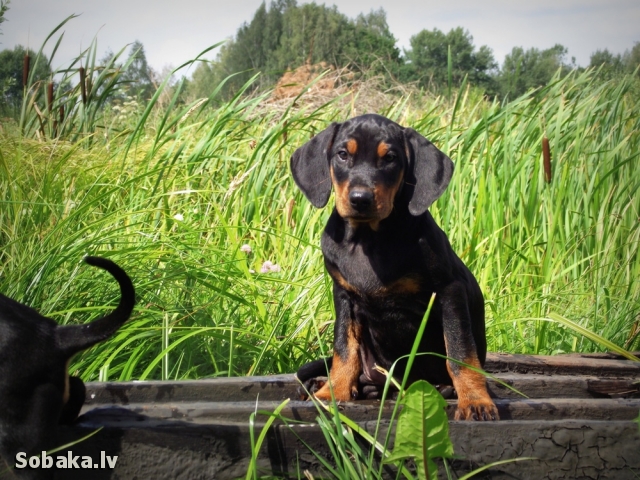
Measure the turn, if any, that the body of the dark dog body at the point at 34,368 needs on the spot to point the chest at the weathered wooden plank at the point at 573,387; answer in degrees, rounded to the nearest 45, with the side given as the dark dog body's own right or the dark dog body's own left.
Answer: approximately 180°

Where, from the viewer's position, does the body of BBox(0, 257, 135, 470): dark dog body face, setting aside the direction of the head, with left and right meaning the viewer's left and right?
facing to the left of the viewer

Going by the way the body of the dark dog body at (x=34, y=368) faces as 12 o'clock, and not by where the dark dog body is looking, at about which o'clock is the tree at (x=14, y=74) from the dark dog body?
The tree is roughly at 3 o'clock from the dark dog body.

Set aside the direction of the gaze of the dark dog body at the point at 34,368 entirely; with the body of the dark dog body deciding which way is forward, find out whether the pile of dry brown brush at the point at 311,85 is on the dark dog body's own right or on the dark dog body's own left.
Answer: on the dark dog body's own right

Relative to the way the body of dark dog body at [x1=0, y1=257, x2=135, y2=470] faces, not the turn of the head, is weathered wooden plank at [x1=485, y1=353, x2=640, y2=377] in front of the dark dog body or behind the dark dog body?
behind

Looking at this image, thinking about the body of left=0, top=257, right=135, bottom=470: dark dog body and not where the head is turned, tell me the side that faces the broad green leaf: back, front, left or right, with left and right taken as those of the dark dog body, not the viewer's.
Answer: back

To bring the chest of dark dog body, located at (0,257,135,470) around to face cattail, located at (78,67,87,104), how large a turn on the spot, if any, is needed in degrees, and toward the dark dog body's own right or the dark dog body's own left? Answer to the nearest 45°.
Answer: approximately 90° to the dark dog body's own right

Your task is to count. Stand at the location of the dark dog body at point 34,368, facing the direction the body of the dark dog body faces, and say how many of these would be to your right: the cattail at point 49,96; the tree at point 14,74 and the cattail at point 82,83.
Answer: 3

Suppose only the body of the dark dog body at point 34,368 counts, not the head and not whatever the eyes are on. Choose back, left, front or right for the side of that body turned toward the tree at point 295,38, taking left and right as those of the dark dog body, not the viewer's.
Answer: right
